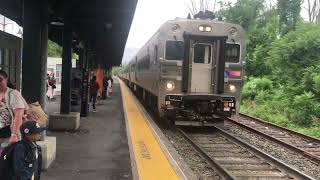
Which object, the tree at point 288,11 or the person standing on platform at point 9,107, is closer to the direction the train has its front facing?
the person standing on platform

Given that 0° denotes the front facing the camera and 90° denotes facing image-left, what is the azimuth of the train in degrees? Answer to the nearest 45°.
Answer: approximately 0°

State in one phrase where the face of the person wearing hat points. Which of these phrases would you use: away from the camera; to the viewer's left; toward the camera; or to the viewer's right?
to the viewer's right
